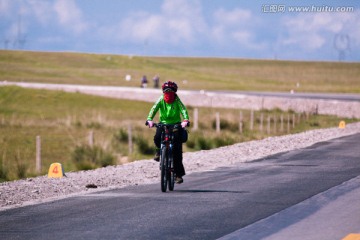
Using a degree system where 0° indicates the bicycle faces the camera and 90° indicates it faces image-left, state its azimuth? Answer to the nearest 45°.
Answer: approximately 0°

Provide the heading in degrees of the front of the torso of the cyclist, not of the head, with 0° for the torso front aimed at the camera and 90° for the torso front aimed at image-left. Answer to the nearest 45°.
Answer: approximately 0°
